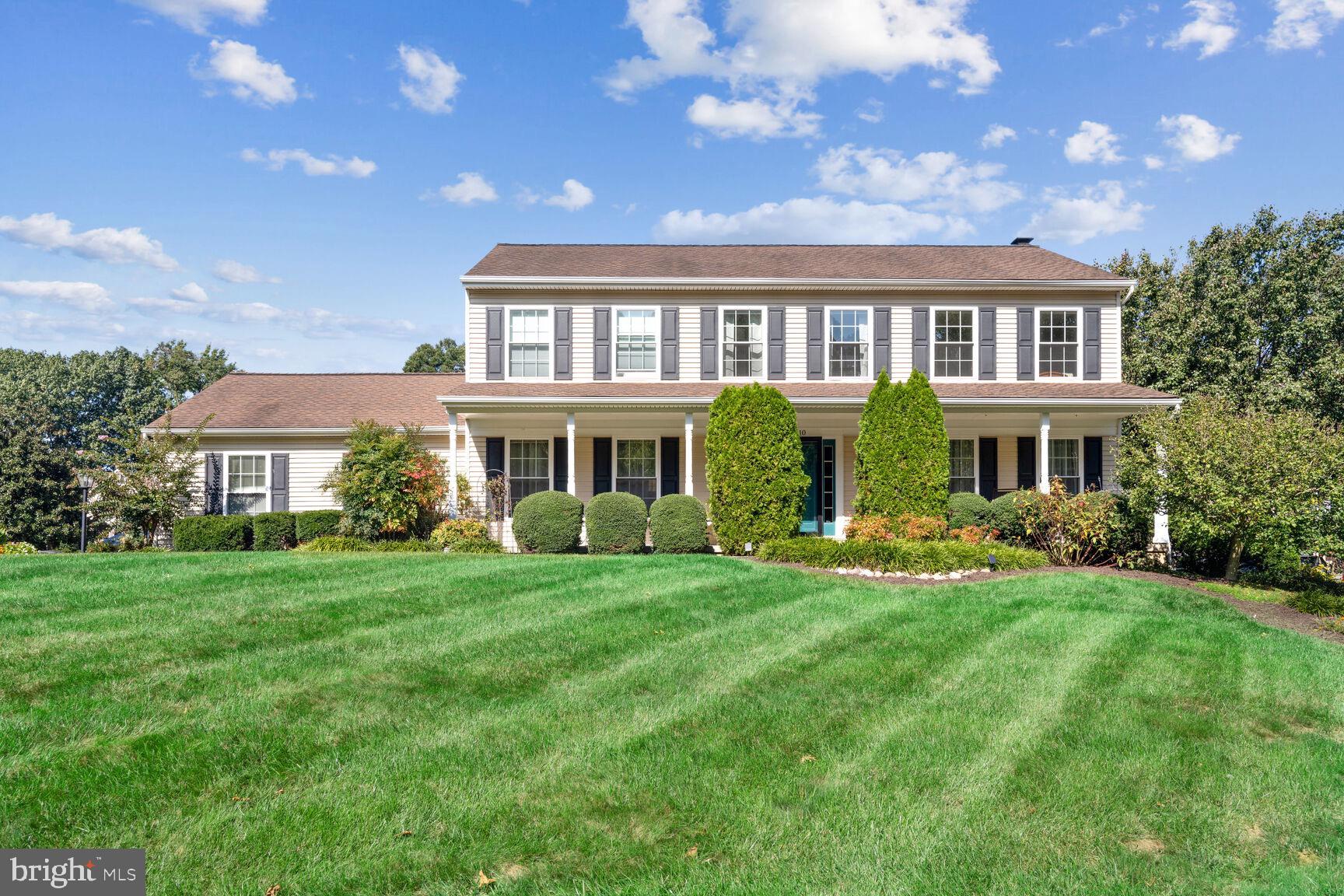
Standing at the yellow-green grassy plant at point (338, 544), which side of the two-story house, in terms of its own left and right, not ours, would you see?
right

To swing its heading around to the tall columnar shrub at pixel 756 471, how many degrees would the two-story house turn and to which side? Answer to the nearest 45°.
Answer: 0° — it already faces it

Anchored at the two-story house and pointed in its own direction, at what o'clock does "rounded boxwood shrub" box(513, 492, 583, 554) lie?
The rounded boxwood shrub is roughly at 2 o'clock from the two-story house.

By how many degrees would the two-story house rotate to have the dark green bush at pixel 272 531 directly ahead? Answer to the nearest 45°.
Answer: approximately 90° to its right

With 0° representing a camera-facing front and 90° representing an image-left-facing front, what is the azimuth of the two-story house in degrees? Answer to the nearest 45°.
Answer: approximately 0°

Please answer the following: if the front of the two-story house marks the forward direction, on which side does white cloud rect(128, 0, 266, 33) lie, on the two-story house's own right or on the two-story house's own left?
on the two-story house's own right

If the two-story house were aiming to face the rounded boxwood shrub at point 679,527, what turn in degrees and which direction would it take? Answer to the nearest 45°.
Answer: approximately 45° to its right

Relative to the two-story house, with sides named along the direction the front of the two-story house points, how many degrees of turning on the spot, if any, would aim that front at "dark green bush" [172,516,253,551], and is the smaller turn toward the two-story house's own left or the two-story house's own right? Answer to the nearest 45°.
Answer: approximately 90° to the two-story house's own right

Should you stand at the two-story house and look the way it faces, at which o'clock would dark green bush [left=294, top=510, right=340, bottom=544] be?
The dark green bush is roughly at 3 o'clock from the two-story house.
